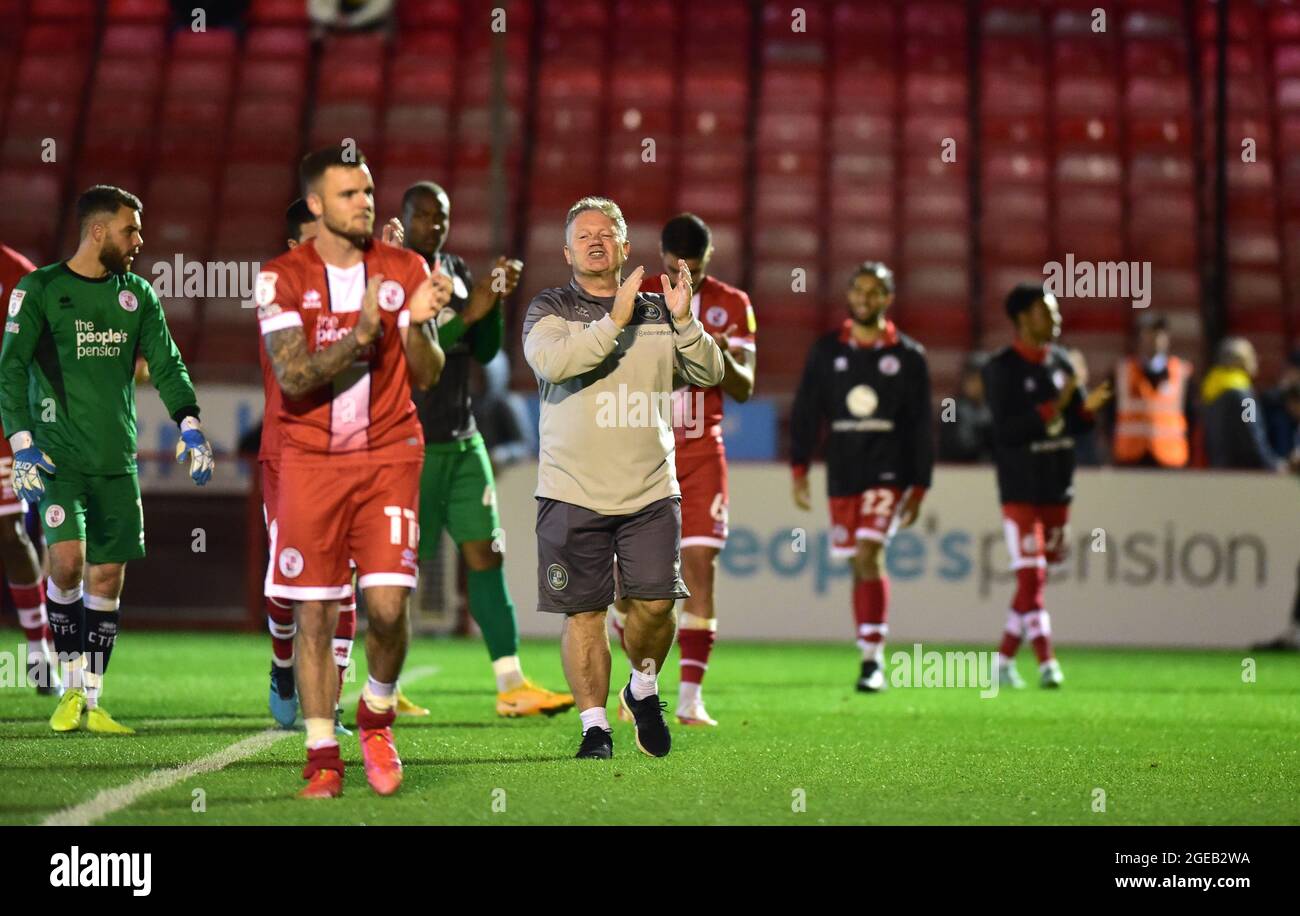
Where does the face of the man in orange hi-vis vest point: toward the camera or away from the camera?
toward the camera

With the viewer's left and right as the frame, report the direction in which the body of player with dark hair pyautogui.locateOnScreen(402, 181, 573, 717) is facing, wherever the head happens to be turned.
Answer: facing the viewer and to the right of the viewer

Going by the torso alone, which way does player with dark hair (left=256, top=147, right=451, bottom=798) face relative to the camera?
toward the camera

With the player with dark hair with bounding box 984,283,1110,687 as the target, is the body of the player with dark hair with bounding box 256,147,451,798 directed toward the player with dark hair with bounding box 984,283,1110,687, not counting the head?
no

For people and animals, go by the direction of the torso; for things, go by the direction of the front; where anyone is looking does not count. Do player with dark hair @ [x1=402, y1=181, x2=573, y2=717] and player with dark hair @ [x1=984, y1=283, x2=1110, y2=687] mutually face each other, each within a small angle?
no

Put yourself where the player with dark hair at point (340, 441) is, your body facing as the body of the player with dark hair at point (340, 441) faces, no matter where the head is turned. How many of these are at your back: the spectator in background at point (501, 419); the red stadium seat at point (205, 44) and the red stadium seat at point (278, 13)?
3

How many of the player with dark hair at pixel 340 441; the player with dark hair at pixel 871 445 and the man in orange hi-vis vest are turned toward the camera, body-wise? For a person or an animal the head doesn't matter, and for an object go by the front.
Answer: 3

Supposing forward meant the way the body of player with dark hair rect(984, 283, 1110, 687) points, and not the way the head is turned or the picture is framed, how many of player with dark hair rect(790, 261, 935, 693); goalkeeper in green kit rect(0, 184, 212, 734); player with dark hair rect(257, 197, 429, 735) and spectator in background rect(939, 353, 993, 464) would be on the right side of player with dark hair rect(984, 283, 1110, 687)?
3

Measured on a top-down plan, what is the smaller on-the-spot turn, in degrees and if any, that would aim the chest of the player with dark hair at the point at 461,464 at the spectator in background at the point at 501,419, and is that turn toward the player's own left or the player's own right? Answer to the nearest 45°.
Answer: approximately 135° to the player's own left

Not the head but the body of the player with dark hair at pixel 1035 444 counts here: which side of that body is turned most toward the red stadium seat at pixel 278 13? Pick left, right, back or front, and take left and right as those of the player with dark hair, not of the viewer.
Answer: back

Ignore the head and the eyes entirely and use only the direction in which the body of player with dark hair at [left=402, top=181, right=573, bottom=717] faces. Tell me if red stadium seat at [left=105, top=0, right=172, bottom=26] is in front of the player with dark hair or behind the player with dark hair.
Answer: behind

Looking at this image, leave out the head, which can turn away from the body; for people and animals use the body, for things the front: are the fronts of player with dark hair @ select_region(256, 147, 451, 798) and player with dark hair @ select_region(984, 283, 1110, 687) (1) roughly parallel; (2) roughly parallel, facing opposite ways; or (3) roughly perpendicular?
roughly parallel

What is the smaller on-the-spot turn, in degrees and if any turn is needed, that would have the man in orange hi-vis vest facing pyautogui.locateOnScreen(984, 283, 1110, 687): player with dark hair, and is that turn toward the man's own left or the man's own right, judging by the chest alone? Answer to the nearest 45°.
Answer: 0° — they already face them

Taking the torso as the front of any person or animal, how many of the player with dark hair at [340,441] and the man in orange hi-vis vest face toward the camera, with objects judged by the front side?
2

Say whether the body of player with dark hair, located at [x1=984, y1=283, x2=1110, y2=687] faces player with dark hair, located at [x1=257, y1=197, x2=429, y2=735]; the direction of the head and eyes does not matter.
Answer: no

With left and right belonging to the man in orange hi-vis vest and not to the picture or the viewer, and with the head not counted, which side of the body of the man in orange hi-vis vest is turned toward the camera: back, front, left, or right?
front

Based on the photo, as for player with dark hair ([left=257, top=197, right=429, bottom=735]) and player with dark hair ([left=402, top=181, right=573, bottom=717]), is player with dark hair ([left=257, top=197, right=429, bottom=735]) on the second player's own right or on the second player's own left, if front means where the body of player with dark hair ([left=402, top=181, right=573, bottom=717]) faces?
on the second player's own right

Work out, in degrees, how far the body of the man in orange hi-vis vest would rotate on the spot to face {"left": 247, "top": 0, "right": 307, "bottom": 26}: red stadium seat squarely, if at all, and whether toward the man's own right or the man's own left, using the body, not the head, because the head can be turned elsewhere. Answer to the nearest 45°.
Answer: approximately 135° to the man's own right
